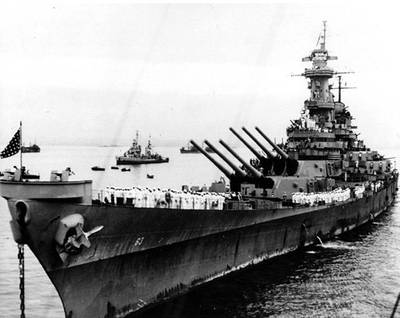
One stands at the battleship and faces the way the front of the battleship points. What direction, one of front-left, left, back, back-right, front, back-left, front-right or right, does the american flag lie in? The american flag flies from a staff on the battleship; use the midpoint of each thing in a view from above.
front

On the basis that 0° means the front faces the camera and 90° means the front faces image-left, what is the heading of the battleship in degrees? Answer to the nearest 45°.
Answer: approximately 45°
